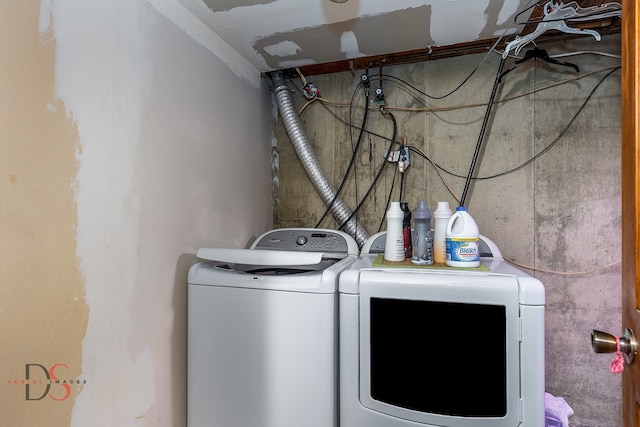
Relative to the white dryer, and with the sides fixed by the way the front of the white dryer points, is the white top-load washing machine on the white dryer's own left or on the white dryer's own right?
on the white dryer's own right

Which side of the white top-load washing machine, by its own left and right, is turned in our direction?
front

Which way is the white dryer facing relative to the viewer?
toward the camera

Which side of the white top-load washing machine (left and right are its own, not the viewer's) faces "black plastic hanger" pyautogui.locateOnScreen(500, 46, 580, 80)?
left

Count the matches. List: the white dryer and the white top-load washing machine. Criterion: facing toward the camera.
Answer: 2

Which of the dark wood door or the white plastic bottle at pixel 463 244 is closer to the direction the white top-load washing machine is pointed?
the dark wood door

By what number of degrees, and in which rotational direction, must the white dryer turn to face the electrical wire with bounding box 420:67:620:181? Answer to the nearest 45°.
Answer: approximately 135° to its left
